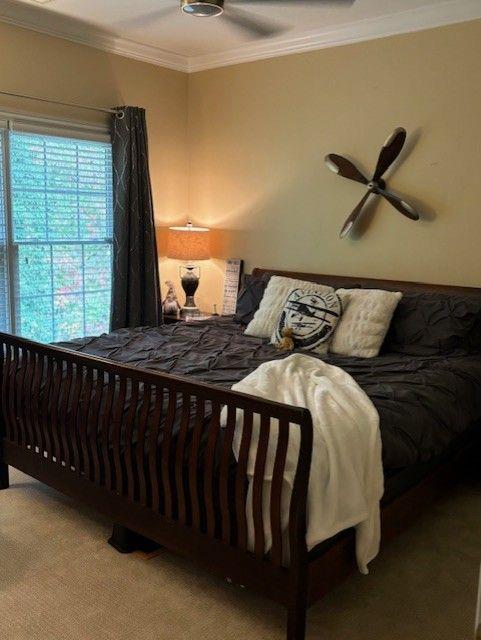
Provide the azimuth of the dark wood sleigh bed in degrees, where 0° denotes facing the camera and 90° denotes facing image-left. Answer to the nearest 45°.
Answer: approximately 45°

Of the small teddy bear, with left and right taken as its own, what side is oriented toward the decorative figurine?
right

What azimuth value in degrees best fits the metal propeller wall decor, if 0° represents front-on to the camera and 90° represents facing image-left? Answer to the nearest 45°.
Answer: approximately 45°

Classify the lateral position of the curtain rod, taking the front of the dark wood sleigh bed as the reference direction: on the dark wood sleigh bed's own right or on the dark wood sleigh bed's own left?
on the dark wood sleigh bed's own right

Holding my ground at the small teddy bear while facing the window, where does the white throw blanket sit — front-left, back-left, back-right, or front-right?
back-left

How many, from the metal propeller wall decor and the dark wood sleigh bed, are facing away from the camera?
0

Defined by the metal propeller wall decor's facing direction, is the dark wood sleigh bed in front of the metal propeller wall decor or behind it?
in front

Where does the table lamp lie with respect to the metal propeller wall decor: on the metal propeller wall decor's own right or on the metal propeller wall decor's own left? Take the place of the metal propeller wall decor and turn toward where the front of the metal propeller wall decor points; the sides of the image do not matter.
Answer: on the metal propeller wall decor's own right
